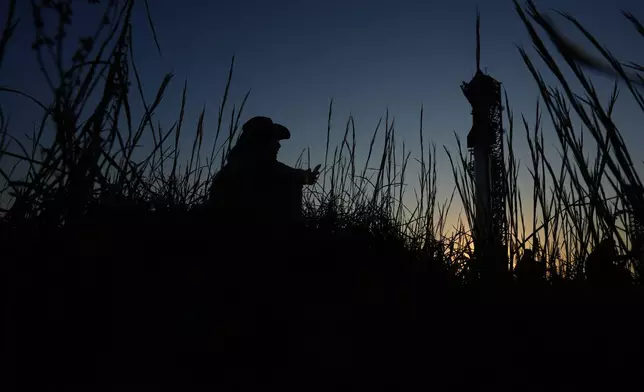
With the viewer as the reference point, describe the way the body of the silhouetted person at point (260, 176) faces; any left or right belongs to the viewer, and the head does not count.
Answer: facing to the right of the viewer

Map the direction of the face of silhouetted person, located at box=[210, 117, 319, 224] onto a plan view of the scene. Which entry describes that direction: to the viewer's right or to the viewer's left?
to the viewer's right

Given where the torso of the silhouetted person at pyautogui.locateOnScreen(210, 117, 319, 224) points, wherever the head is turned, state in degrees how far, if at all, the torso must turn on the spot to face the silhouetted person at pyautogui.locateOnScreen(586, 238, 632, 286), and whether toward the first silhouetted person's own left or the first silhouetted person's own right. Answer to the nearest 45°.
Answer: approximately 45° to the first silhouetted person's own left
